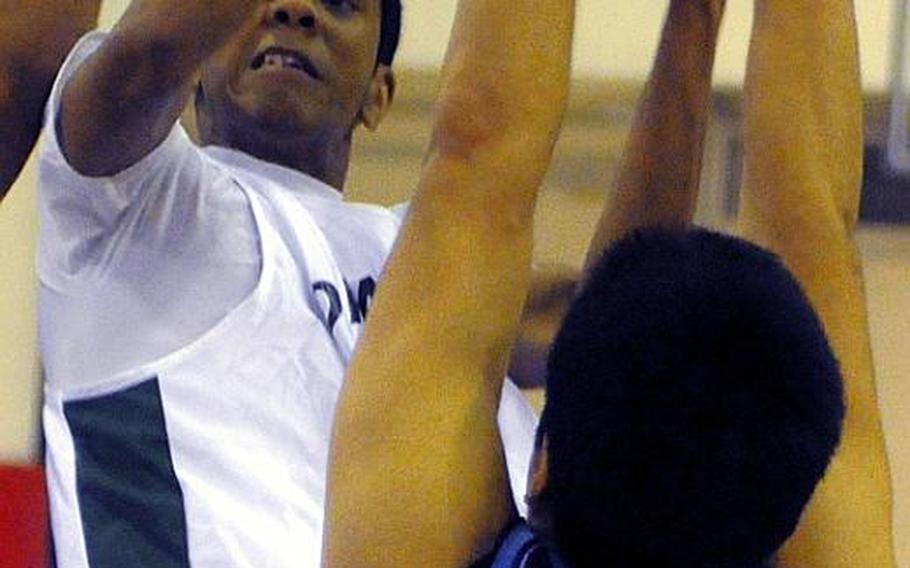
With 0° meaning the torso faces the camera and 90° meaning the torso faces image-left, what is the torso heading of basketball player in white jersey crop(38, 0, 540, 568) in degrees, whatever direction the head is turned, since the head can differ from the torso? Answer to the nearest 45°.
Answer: approximately 315°
